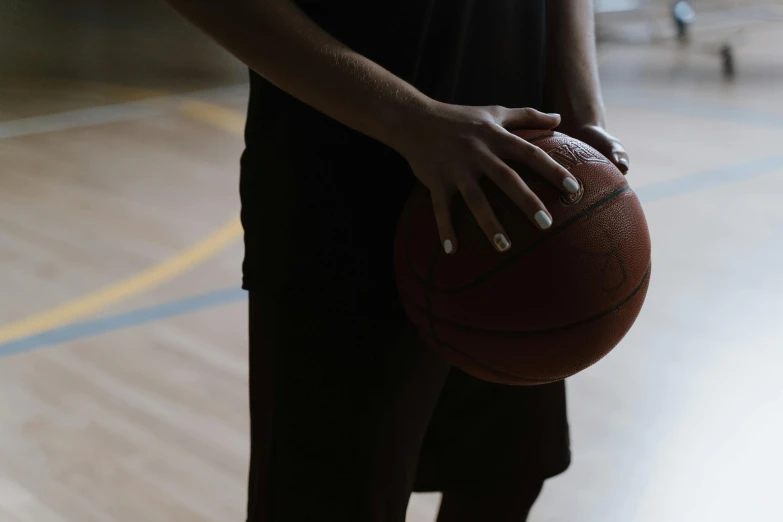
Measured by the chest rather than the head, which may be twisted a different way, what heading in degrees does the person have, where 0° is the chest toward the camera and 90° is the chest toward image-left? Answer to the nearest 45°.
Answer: approximately 315°
